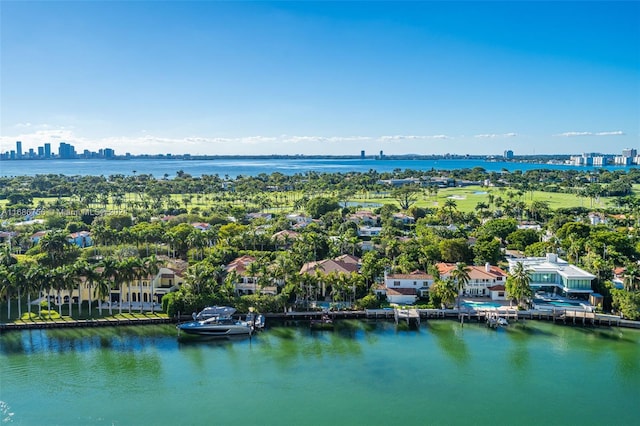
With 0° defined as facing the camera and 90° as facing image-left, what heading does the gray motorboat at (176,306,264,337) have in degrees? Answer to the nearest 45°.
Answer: approximately 90°

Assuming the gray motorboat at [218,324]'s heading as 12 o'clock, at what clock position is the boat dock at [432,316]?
The boat dock is roughly at 6 o'clock from the gray motorboat.

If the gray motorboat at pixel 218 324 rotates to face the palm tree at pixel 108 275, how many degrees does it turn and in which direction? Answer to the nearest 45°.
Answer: approximately 45° to its right

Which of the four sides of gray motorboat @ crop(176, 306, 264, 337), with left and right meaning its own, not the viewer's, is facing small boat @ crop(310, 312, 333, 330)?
back

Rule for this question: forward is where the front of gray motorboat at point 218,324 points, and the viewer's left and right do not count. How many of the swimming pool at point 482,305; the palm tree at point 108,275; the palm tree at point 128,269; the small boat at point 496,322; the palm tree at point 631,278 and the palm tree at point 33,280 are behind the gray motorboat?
3

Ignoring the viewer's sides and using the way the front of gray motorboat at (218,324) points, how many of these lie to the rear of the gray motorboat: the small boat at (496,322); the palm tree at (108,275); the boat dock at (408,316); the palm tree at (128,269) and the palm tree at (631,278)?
3

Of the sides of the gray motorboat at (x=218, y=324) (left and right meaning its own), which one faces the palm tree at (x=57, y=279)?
front

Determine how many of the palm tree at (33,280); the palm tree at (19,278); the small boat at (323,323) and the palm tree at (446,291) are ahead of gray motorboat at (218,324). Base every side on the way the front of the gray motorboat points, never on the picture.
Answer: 2

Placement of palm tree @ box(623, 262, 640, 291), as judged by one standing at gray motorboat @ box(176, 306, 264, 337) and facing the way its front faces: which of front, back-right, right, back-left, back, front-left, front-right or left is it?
back

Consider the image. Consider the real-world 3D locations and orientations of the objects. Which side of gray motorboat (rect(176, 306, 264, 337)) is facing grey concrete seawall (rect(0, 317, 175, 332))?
front

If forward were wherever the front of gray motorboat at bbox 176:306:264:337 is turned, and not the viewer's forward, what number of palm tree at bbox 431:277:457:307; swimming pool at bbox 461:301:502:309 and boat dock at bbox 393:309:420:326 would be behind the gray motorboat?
3

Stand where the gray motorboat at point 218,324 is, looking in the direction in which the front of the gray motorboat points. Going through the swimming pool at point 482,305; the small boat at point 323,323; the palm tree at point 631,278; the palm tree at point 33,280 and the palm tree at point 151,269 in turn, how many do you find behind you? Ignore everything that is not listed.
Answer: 3

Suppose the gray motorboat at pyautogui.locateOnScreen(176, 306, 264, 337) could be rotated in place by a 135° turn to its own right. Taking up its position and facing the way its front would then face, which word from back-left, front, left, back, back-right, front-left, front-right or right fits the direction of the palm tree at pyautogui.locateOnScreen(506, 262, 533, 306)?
front-right

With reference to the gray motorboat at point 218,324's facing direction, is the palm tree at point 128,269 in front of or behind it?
in front

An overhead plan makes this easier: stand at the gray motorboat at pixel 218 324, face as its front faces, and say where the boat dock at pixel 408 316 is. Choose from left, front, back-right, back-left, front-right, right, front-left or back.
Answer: back

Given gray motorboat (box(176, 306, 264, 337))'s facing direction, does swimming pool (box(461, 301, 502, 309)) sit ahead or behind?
behind

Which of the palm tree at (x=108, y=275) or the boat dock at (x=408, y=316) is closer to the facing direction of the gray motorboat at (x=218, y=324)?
the palm tree
